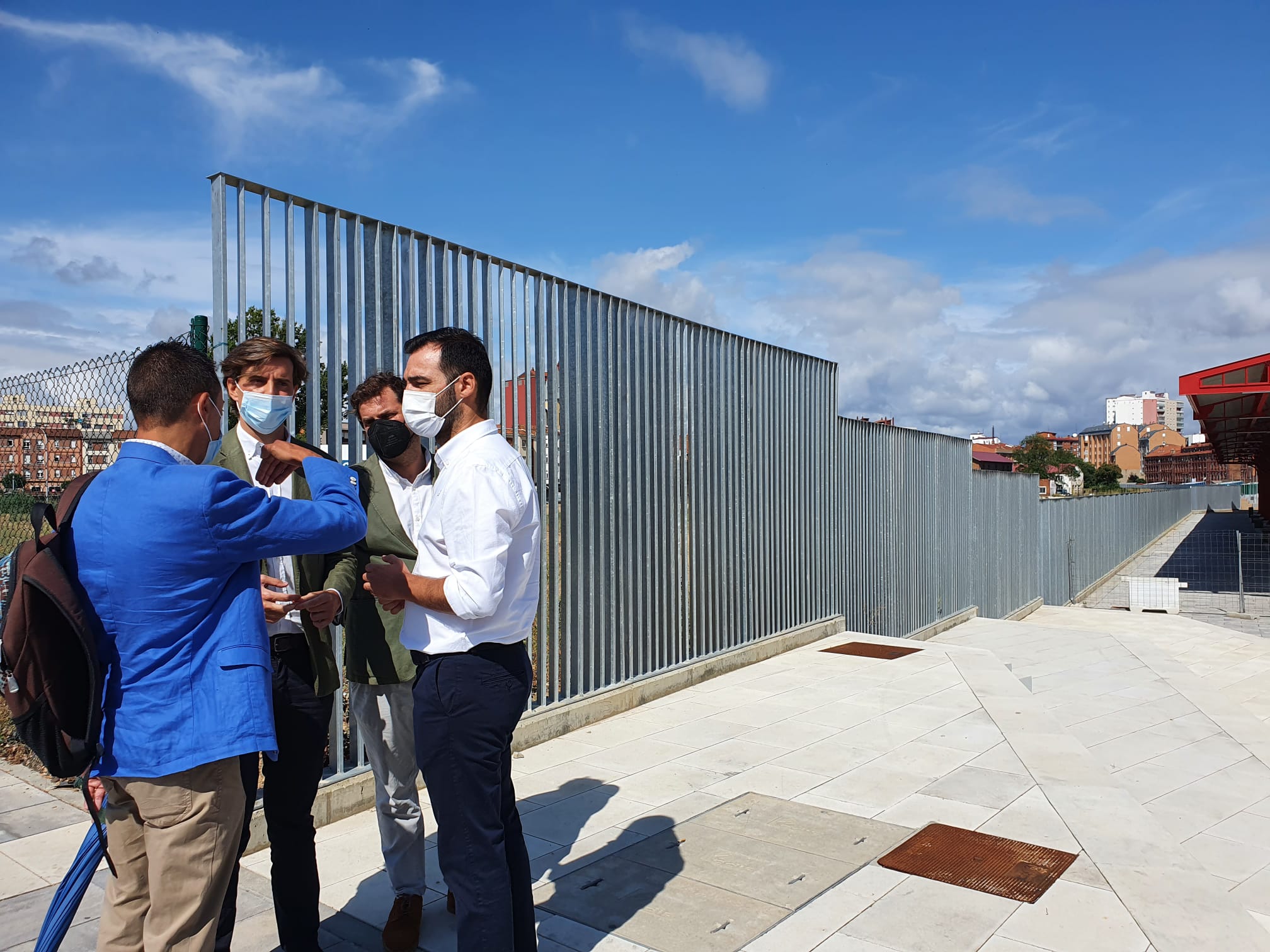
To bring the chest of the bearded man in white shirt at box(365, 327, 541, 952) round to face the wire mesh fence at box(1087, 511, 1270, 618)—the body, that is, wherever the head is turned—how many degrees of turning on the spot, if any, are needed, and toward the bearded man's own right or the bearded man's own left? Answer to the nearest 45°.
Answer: approximately 135° to the bearded man's own right

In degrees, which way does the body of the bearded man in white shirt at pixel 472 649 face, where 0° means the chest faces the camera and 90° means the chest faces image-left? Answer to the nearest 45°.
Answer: approximately 90°

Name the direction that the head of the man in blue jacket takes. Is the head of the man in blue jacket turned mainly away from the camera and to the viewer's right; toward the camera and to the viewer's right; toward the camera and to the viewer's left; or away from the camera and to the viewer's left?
away from the camera and to the viewer's right

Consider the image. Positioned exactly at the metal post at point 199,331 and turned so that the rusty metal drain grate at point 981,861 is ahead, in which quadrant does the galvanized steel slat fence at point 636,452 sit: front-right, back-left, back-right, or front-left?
front-left

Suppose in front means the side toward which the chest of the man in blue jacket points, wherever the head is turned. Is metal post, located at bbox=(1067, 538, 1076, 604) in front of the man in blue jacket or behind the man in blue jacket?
in front

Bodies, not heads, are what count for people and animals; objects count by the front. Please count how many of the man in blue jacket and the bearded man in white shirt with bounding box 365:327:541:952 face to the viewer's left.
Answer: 1

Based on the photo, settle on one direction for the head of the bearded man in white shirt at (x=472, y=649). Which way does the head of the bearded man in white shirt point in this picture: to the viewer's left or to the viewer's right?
to the viewer's left

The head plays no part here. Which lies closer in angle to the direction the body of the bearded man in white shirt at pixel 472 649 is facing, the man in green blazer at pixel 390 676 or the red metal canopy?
the man in green blazer

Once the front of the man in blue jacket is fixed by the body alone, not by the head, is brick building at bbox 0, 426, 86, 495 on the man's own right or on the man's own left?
on the man's own left

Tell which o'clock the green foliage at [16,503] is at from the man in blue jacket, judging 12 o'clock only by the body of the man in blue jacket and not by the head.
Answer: The green foliage is roughly at 10 o'clock from the man in blue jacket.

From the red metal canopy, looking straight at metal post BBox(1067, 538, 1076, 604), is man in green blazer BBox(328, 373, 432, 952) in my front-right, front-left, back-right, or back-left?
front-left

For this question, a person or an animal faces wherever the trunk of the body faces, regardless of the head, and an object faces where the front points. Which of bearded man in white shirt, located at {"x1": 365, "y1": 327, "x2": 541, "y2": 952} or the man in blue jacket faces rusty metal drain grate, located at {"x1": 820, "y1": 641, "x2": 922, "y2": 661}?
the man in blue jacket

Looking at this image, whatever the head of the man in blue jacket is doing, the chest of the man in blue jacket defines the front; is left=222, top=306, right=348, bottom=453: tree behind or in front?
in front

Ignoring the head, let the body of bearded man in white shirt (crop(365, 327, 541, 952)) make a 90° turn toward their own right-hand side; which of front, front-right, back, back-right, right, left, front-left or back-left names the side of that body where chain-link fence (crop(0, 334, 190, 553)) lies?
front-left

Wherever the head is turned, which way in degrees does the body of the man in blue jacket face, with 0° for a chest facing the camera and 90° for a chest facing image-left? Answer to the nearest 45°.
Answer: approximately 225°
